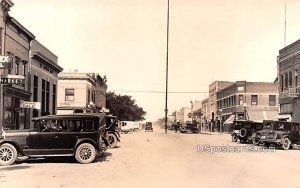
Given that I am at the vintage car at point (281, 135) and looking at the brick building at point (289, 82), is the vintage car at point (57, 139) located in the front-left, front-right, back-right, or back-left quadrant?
back-left

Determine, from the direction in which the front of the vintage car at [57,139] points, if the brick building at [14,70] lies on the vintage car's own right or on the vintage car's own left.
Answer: on the vintage car's own right

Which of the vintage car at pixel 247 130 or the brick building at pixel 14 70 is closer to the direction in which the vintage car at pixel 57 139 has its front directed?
the brick building

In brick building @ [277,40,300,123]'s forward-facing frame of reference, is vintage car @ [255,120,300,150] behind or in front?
in front

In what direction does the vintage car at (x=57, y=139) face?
to the viewer's left

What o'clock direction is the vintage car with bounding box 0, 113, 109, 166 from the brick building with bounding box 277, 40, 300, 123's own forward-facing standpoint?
The vintage car is roughly at 11 o'clock from the brick building.

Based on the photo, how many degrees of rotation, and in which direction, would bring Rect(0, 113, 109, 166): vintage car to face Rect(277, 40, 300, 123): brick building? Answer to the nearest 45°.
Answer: approximately 135° to its right

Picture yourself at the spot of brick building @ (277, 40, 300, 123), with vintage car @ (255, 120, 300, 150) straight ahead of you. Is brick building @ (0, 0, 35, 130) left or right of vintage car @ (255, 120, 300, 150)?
right

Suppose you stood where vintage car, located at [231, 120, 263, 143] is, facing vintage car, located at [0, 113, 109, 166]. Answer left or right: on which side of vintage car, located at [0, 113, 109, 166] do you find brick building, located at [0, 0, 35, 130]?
right

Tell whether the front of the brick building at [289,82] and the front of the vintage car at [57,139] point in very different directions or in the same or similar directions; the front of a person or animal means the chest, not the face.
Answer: same or similar directions

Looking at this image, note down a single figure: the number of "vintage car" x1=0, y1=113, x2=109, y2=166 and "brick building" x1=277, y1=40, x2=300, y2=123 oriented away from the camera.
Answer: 0

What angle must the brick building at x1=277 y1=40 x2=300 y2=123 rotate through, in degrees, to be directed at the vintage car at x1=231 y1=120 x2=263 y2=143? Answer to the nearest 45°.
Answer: approximately 45° to its left

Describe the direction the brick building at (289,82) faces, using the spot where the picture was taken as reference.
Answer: facing the viewer and to the left of the viewer

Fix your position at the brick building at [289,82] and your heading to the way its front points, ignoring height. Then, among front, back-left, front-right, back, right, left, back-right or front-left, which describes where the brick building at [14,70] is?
front
